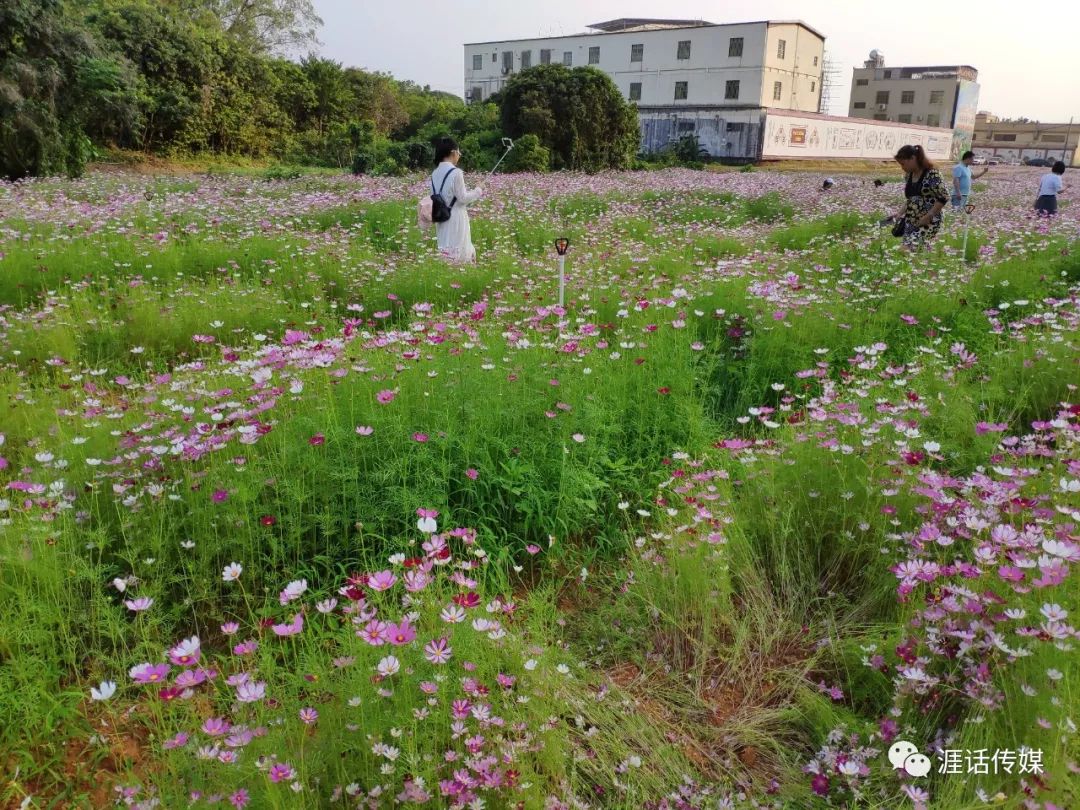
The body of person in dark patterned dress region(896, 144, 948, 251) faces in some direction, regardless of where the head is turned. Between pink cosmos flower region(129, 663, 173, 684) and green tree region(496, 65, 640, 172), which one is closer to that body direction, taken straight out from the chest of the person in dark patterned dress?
the pink cosmos flower

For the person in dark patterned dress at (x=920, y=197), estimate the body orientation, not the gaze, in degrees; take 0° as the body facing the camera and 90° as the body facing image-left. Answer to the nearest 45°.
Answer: approximately 45°

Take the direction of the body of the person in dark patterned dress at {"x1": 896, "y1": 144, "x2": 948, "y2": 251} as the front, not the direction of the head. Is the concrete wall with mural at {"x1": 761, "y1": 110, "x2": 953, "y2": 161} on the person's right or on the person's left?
on the person's right

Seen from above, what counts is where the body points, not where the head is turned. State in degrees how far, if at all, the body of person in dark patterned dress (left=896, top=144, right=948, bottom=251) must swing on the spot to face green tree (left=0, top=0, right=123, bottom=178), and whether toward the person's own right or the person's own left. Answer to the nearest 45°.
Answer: approximately 45° to the person's own right

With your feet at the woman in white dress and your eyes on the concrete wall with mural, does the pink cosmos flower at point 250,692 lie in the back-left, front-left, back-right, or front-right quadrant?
back-right

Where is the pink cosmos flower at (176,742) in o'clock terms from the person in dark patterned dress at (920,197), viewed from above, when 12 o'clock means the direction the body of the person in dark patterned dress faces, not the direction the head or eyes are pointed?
The pink cosmos flower is roughly at 11 o'clock from the person in dark patterned dress.

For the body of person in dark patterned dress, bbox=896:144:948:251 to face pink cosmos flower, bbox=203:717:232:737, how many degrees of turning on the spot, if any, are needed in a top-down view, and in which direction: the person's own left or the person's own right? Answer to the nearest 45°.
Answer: approximately 45° to the person's own left

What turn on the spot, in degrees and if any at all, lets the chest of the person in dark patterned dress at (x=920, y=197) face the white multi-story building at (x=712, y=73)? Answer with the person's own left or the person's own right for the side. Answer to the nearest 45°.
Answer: approximately 135° to the person's own right

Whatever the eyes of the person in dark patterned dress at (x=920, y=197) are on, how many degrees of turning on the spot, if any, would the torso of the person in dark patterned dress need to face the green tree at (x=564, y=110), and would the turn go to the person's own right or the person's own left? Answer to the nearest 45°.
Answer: approximately 90° to the person's own right

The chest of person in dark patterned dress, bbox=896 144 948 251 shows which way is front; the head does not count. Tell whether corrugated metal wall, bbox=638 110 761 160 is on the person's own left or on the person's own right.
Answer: on the person's own right
